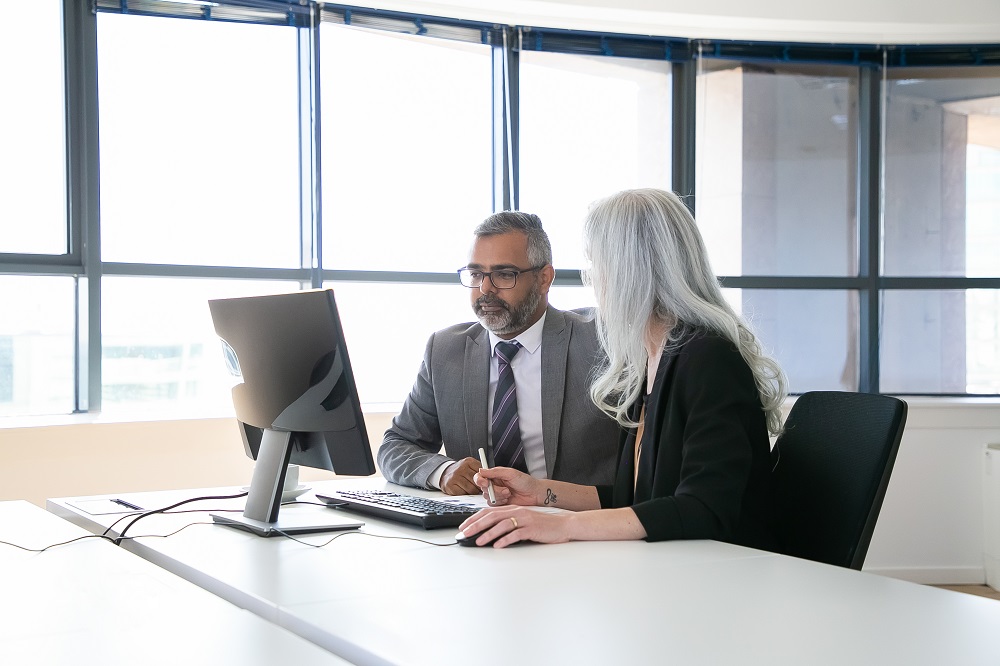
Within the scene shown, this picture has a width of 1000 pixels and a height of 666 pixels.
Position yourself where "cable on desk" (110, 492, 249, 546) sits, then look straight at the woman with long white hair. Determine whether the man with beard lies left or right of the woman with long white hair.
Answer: left

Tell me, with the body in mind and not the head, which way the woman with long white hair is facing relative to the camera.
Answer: to the viewer's left

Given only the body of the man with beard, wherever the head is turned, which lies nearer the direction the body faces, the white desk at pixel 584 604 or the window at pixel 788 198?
the white desk

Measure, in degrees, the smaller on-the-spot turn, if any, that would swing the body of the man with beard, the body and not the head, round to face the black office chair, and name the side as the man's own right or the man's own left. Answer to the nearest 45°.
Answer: approximately 90° to the man's own left

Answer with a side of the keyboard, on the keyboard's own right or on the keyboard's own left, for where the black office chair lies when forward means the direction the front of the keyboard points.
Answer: on the keyboard's own right

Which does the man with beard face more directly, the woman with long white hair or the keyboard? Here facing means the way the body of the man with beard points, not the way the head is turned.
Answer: the keyboard

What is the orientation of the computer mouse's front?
to the viewer's left

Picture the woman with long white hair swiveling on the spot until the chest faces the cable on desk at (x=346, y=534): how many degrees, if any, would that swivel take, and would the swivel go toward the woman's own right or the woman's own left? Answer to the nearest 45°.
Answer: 0° — they already face it

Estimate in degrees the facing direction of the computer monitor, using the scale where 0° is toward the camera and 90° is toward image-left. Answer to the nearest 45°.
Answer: approximately 225°

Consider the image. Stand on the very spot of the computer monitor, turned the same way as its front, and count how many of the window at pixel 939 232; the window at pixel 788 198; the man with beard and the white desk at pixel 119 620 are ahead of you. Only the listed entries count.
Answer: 3
